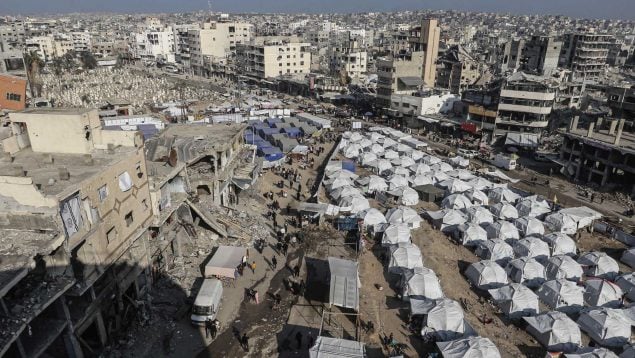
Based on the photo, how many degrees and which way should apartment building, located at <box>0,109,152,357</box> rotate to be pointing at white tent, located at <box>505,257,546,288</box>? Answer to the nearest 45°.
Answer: approximately 45° to its left

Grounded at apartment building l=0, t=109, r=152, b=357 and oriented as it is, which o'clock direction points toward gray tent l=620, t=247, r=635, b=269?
The gray tent is roughly at 11 o'clock from the apartment building.

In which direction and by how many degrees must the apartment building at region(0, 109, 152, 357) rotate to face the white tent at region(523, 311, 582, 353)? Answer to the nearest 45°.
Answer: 0° — it already faces it

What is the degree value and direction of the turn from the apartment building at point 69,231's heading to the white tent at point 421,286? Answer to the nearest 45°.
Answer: approximately 45° to its left

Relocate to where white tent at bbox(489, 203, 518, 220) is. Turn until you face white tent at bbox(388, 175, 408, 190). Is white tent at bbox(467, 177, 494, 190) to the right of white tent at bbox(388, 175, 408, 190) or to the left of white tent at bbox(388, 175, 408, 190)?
right

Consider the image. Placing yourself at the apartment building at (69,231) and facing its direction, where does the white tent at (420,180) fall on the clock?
The white tent is roughly at 10 o'clock from the apartment building.

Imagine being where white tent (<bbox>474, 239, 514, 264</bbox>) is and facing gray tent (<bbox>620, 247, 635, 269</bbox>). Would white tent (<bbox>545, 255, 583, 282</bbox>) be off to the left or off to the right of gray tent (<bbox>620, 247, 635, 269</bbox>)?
right

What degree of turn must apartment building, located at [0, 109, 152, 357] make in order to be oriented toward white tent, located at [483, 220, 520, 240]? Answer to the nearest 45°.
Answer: approximately 45° to its left

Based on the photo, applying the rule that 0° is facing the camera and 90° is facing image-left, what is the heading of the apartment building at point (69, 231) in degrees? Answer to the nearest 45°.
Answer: approximately 315°
